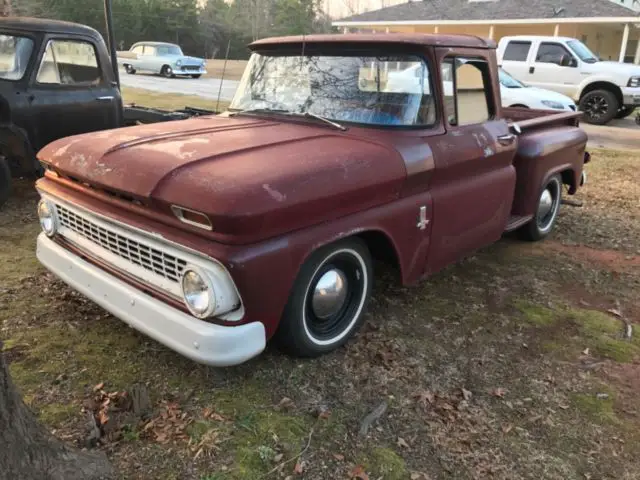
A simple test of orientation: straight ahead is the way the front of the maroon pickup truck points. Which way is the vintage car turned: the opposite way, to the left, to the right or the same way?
to the left

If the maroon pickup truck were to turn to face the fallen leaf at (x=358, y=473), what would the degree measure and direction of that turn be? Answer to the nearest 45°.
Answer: approximately 45° to its left

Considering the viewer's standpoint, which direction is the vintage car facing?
facing the viewer and to the right of the viewer

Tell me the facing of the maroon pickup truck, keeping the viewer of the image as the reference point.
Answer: facing the viewer and to the left of the viewer

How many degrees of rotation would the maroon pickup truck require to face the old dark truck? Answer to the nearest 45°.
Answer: approximately 90° to its right

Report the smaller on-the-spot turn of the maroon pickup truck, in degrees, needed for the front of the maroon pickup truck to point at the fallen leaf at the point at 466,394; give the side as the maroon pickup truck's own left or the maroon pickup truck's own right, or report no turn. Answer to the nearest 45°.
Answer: approximately 90° to the maroon pickup truck's own left

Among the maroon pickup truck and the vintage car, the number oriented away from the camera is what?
0

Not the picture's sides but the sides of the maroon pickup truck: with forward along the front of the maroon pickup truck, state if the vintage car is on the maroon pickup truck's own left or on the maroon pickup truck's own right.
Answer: on the maroon pickup truck's own right

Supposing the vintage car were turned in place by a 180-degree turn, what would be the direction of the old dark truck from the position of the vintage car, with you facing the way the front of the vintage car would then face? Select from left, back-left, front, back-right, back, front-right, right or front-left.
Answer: back-left

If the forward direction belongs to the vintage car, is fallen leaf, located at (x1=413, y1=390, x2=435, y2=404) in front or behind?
in front

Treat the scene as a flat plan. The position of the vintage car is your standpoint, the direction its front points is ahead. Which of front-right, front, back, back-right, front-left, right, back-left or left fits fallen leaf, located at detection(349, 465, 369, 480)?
front-right
